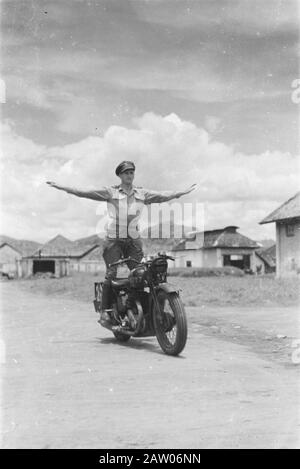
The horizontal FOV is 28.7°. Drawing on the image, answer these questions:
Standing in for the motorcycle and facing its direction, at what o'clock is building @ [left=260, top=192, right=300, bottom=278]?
The building is roughly at 8 o'clock from the motorcycle.

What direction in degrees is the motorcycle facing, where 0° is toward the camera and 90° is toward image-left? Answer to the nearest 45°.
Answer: approximately 315°

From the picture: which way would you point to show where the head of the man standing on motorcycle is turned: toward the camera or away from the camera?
toward the camera
